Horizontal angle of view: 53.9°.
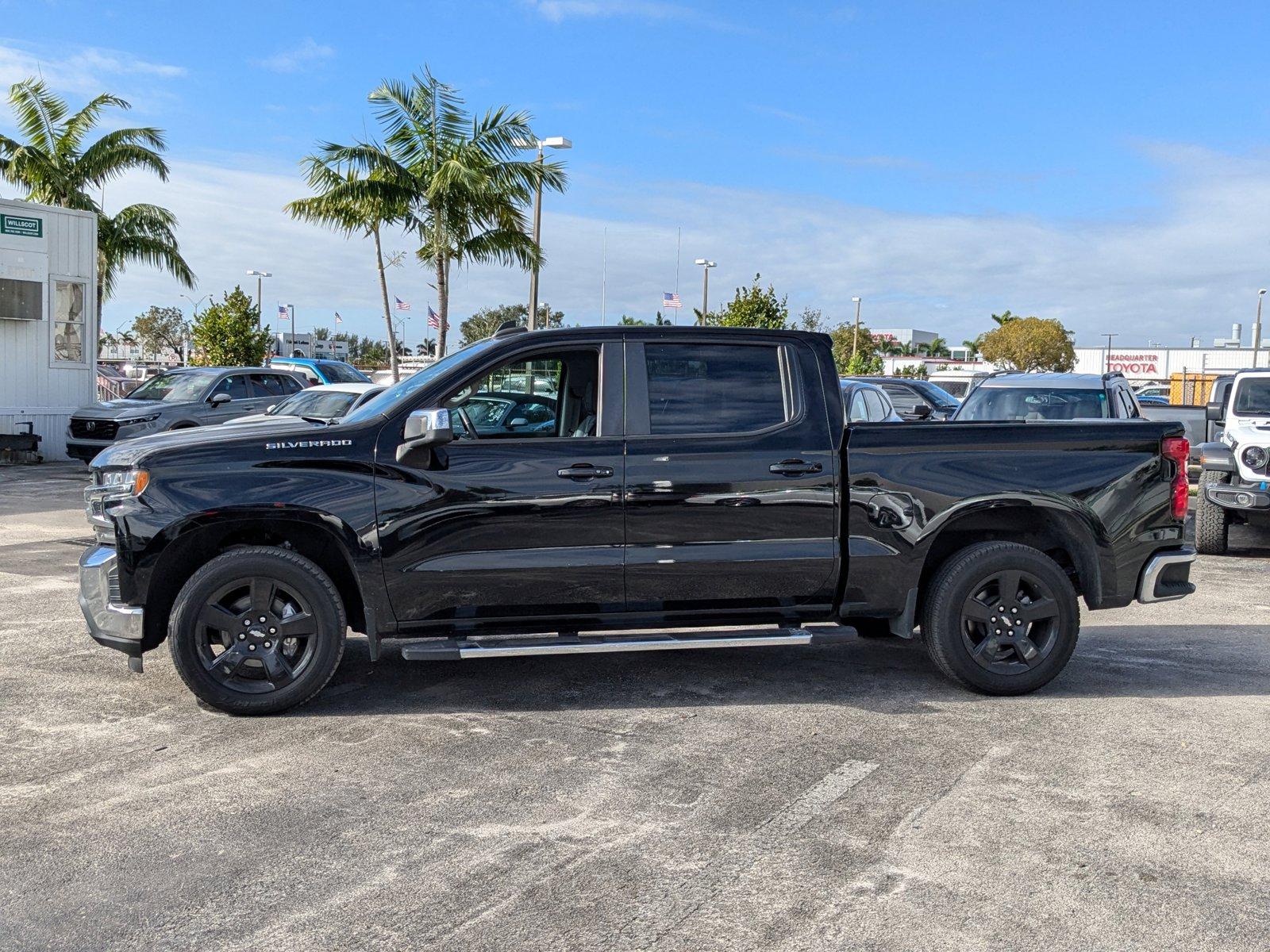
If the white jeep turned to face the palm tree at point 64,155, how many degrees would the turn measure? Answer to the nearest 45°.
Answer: approximately 90° to its right

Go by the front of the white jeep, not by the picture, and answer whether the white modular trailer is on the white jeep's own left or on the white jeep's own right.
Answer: on the white jeep's own right

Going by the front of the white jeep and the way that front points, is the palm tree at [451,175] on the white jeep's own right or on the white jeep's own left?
on the white jeep's own right

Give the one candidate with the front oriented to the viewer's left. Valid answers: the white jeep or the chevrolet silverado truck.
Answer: the chevrolet silverado truck

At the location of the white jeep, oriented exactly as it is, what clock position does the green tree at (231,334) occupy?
The green tree is roughly at 4 o'clock from the white jeep.

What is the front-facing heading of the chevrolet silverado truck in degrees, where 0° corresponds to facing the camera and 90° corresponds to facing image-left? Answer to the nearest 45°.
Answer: approximately 90°

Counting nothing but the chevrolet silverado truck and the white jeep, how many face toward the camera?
1

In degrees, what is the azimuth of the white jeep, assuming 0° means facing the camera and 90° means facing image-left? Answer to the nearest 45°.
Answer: approximately 0°
